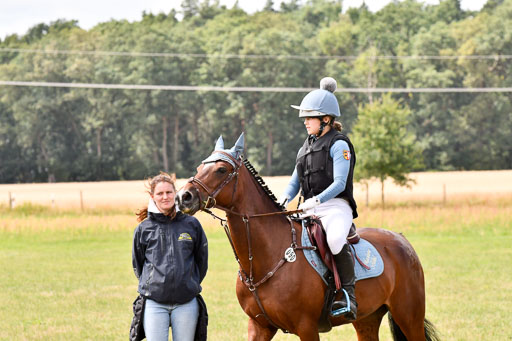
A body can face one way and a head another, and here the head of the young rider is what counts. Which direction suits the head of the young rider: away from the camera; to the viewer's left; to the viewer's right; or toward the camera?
to the viewer's left

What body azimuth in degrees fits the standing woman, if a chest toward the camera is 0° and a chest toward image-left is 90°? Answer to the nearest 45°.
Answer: approximately 0°

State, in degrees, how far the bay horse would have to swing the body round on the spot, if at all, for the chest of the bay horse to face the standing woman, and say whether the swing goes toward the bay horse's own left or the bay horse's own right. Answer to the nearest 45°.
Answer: approximately 45° to the bay horse's own right

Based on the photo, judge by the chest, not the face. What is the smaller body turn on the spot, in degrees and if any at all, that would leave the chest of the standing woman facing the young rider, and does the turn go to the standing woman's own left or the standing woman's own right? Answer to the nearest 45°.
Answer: approximately 90° to the standing woman's own left

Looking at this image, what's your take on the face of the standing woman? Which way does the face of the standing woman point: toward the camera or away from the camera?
toward the camera

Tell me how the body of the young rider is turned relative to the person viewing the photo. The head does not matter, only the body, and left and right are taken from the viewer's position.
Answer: facing the viewer and to the left of the viewer

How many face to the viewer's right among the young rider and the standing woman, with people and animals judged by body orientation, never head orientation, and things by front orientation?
0

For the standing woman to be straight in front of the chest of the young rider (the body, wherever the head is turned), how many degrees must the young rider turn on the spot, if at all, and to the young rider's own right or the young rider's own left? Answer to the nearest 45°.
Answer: approximately 45° to the young rider's own right
